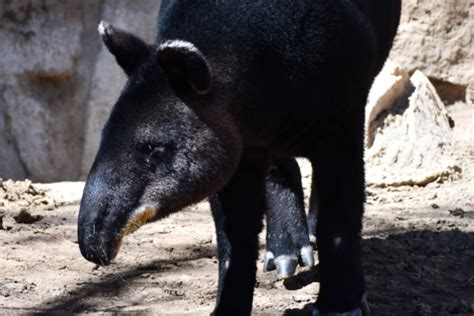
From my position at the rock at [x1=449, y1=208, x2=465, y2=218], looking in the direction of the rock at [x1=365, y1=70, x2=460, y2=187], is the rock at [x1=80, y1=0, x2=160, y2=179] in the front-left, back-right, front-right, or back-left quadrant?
front-left

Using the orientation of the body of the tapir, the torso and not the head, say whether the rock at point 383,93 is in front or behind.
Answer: behind

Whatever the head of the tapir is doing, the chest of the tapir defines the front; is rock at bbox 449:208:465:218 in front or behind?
behind

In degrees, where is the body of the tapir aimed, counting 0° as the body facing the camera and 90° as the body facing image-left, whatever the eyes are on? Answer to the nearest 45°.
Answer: approximately 45°

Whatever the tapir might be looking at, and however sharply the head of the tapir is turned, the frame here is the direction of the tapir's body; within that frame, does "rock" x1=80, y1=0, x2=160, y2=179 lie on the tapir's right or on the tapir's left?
on the tapir's right
